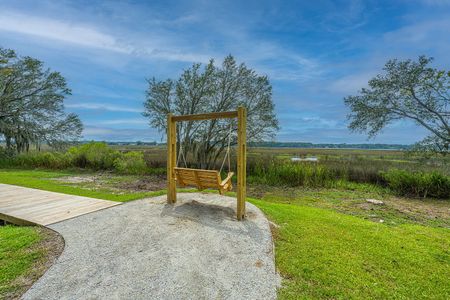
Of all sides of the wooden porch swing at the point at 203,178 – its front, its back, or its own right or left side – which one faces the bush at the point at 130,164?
left

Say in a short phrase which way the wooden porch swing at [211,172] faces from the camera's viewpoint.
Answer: facing away from the viewer and to the right of the viewer

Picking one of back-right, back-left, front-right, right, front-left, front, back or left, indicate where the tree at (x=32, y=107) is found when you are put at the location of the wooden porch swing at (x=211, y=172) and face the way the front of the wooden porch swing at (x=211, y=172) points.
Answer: left
